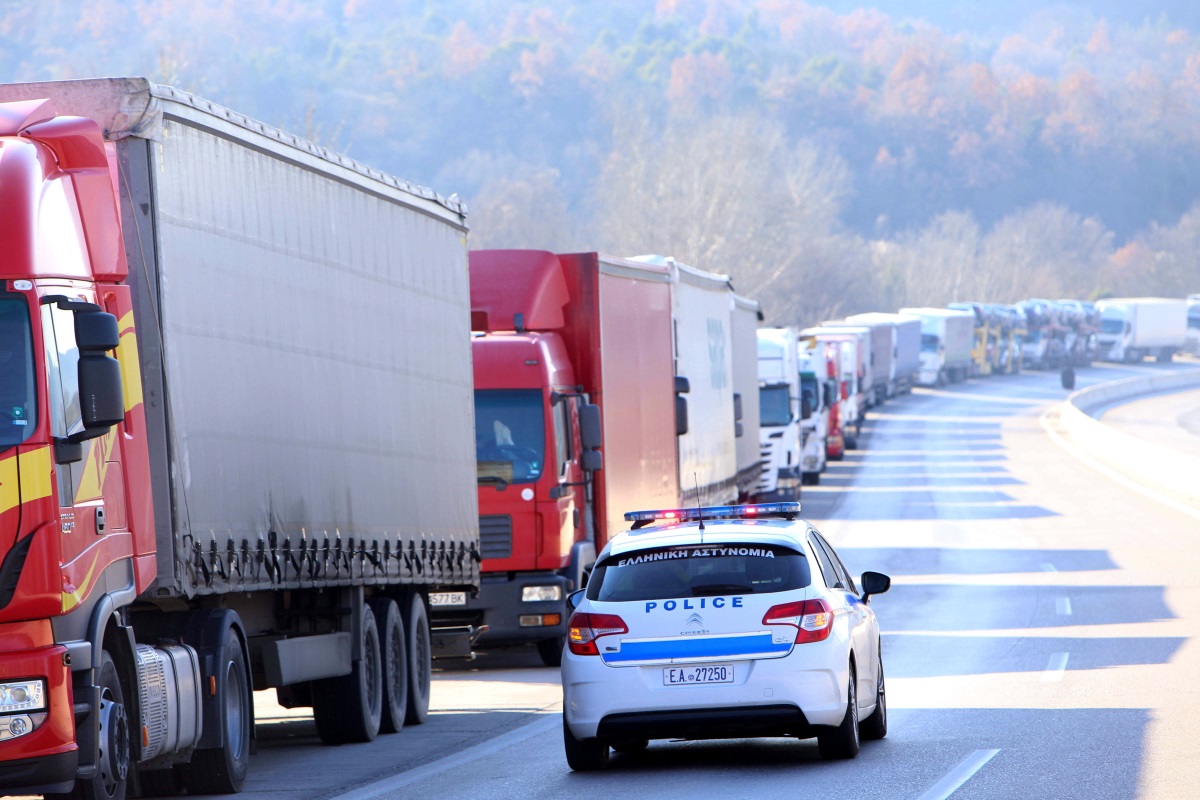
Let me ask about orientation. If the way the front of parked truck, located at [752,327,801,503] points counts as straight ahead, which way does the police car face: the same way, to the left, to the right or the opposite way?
the opposite way

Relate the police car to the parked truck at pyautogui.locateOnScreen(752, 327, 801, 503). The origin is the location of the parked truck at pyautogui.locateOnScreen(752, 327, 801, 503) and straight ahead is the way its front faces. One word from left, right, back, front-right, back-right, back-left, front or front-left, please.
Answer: front

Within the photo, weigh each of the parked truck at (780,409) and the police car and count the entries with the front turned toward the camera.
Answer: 1

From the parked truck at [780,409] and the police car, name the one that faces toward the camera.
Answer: the parked truck

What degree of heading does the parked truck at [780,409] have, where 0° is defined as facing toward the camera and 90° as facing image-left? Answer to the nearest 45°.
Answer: approximately 0°

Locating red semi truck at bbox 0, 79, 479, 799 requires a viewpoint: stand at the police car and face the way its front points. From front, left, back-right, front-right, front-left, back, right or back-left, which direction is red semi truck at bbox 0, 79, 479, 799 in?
left

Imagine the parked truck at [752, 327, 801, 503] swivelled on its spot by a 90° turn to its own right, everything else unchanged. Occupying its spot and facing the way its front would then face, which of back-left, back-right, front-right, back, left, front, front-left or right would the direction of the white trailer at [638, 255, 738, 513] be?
left

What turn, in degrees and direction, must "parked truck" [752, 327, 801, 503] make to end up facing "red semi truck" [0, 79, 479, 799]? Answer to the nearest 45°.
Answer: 0° — it already faces it

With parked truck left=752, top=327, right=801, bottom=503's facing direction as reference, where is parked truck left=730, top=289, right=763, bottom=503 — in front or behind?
in front

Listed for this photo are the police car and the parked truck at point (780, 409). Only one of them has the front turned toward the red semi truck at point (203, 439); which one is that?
the parked truck

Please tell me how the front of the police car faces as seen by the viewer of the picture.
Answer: facing away from the viewer

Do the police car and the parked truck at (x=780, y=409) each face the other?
yes

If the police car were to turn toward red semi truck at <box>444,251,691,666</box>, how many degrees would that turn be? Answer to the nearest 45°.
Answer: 0° — it already faces it

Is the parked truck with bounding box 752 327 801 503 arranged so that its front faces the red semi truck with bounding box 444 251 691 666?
yes

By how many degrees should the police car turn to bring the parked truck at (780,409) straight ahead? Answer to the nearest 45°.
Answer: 0° — it already faces it

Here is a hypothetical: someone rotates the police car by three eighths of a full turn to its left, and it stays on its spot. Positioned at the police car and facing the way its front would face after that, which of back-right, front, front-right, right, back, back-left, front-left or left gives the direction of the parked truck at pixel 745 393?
back-right

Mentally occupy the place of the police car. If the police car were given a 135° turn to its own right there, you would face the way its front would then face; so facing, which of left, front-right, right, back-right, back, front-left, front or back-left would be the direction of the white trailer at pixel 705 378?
back-left
